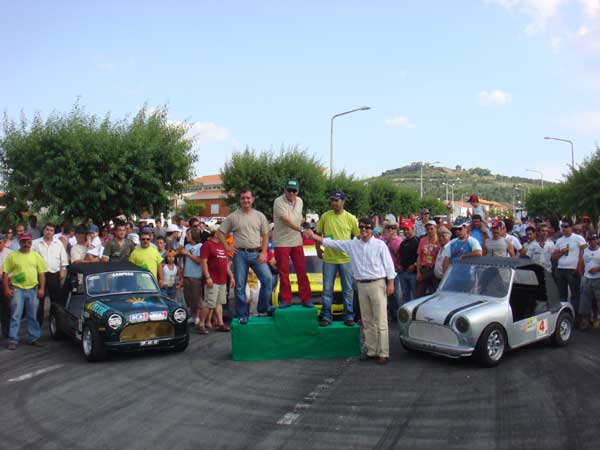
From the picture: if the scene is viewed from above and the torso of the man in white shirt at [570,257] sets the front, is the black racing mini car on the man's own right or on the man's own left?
on the man's own right

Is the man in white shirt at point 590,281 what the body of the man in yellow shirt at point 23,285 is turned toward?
no

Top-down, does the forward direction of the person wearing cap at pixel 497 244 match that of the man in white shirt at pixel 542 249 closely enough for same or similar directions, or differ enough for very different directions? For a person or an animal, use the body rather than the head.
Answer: same or similar directions

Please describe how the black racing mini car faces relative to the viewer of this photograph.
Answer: facing the viewer and to the right of the viewer

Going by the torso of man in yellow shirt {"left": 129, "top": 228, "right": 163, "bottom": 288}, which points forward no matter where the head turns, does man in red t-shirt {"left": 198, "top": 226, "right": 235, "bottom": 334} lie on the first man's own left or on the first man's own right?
on the first man's own left

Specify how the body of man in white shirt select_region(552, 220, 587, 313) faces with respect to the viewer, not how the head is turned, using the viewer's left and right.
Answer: facing the viewer

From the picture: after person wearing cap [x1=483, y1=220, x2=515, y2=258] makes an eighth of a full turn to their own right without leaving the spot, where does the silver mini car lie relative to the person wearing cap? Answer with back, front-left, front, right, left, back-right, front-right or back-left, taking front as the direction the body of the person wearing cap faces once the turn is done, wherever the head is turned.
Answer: front-left

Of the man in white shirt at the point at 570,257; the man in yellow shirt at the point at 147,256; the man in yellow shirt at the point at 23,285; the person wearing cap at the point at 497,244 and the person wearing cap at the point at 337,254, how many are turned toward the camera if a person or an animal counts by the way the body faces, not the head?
5

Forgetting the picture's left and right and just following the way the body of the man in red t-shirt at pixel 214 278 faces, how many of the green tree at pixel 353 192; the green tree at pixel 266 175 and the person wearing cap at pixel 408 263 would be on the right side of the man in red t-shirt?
0

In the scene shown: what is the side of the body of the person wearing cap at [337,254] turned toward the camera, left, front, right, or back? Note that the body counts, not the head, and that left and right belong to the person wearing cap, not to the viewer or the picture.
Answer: front

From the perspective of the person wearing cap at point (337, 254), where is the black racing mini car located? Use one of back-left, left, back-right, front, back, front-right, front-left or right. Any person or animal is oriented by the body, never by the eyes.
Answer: right

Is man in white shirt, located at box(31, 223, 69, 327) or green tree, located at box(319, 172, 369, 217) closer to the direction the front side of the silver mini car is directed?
the man in white shirt

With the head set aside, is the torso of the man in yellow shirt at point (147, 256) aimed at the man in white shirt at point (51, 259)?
no

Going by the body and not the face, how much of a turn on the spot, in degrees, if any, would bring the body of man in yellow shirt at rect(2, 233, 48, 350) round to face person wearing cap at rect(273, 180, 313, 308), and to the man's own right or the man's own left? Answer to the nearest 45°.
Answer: approximately 45° to the man's own left

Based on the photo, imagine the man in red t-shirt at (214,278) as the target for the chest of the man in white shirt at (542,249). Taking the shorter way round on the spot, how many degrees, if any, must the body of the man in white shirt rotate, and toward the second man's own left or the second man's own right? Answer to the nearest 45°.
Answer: approximately 45° to the second man's own right

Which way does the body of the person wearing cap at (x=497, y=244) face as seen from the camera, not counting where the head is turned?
toward the camera

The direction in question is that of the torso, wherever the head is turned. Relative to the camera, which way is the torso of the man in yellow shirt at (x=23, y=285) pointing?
toward the camera

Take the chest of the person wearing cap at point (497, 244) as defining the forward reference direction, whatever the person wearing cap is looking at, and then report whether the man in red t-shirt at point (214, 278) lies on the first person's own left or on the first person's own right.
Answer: on the first person's own right

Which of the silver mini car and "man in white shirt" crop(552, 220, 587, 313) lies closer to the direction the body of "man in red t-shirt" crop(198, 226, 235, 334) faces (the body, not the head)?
the silver mini car

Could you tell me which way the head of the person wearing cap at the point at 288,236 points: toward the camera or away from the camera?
toward the camera

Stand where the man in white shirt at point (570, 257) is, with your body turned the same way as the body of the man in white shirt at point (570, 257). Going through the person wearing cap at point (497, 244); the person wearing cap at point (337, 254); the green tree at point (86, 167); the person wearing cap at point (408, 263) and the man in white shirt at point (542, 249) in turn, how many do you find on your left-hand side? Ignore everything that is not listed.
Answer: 0
